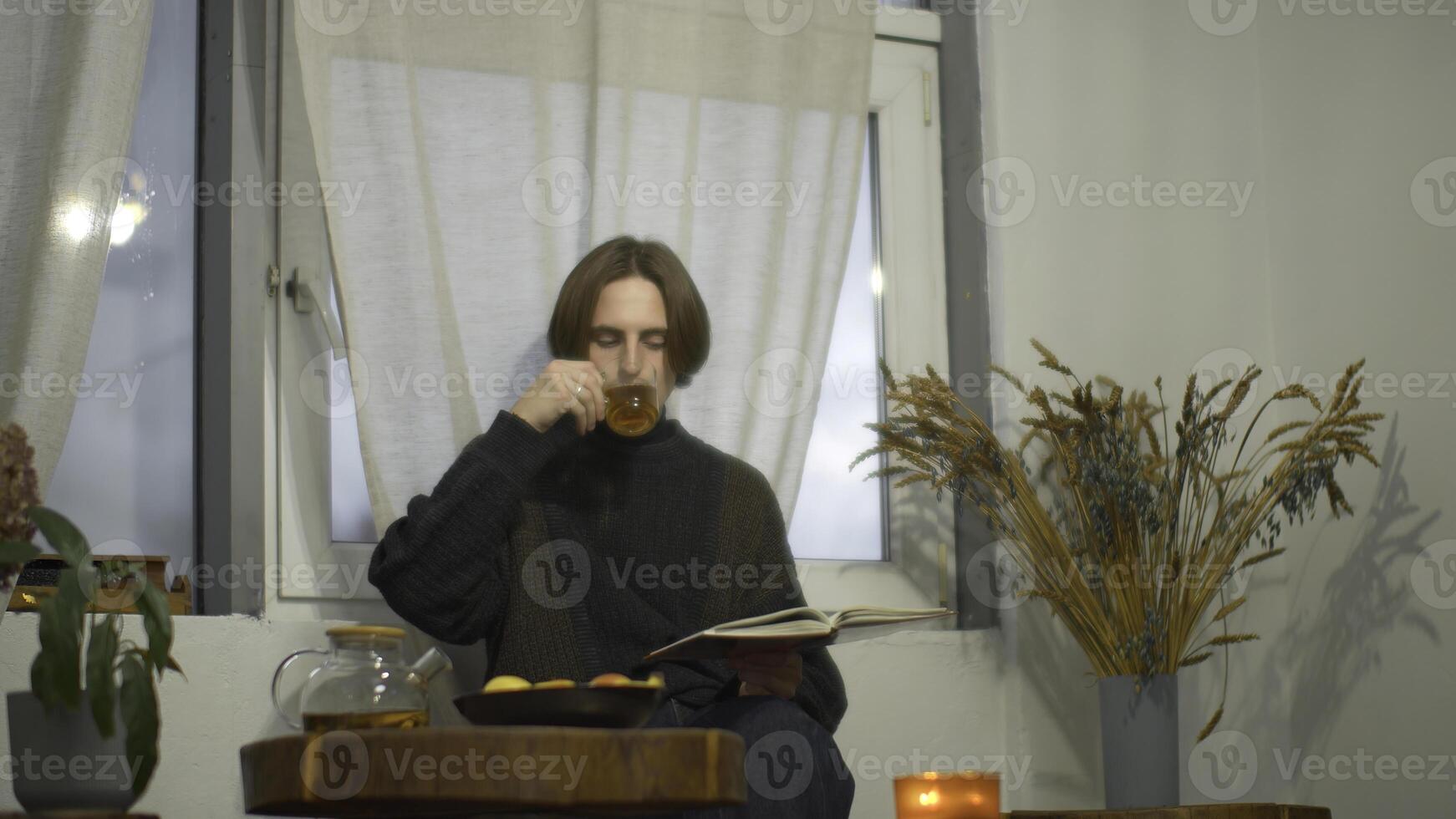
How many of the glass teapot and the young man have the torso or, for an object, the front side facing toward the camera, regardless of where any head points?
1

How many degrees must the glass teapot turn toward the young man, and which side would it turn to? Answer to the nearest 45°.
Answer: approximately 45° to its left

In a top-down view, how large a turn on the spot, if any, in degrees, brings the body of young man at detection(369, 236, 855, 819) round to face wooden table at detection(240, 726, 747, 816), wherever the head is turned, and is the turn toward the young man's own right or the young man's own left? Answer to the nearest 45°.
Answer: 0° — they already face it

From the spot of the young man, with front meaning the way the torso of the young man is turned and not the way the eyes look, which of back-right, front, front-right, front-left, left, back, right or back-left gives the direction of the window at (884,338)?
back-left

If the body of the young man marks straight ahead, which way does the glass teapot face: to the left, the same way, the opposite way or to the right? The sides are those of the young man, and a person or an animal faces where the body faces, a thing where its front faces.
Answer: to the left

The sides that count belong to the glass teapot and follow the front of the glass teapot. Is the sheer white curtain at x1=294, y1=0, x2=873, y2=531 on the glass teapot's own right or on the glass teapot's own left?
on the glass teapot's own left

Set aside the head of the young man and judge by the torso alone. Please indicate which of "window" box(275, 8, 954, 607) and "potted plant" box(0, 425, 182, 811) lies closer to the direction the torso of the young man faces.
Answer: the potted plant

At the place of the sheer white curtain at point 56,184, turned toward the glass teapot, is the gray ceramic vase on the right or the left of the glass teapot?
left

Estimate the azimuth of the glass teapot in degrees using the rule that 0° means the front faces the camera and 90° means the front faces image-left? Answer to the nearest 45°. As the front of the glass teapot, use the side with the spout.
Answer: approximately 270°

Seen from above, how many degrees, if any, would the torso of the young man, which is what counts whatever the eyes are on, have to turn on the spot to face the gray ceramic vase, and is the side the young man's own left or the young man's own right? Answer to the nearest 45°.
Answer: approximately 90° to the young man's own left

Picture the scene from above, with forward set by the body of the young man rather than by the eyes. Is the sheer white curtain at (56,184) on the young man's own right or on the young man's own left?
on the young man's own right
